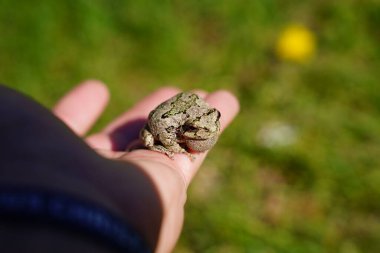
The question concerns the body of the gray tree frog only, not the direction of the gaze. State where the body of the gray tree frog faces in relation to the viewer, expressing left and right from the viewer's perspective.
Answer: facing the viewer and to the right of the viewer

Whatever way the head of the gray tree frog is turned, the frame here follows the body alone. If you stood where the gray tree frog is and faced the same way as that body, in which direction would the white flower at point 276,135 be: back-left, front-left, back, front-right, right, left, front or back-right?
left
